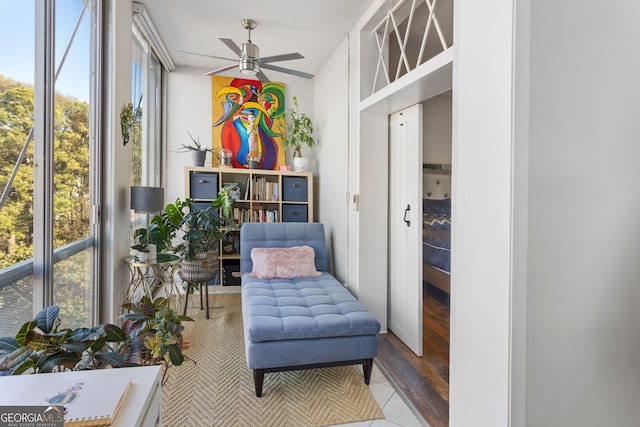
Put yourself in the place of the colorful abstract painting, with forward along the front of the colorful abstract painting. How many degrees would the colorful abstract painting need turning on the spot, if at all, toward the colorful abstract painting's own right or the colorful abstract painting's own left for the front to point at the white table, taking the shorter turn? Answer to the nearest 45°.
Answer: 0° — it already faces it

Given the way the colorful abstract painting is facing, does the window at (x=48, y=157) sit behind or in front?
in front

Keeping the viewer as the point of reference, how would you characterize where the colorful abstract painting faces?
facing the viewer

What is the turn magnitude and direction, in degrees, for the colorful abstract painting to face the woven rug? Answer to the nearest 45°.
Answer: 0° — it already faces it

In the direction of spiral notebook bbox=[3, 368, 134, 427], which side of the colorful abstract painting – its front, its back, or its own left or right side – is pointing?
front

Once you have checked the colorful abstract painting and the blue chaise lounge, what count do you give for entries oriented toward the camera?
2

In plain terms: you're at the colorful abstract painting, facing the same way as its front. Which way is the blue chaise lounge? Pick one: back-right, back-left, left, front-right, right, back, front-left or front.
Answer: front

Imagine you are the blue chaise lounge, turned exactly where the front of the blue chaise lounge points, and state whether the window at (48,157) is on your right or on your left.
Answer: on your right

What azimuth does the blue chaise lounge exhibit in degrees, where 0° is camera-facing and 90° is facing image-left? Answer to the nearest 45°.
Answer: approximately 0°

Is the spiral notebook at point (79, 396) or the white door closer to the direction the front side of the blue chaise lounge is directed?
the spiral notebook

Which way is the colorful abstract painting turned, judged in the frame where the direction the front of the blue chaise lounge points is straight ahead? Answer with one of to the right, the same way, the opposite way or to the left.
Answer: the same way

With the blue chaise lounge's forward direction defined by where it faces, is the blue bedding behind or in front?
behind

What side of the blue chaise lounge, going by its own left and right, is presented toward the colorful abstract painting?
back
